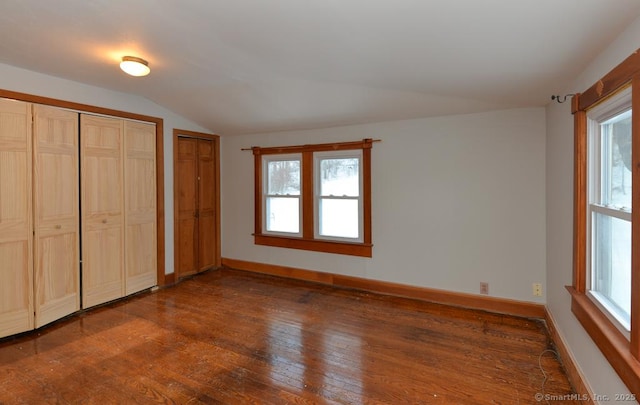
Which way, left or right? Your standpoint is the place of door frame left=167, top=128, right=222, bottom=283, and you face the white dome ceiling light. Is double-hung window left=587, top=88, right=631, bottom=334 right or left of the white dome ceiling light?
left

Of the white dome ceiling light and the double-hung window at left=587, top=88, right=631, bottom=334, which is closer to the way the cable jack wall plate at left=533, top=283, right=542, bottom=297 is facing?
the double-hung window

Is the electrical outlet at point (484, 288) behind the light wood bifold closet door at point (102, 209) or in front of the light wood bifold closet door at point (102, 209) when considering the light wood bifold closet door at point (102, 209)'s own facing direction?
in front

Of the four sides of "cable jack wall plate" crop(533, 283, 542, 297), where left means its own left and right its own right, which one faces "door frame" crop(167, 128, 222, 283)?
right

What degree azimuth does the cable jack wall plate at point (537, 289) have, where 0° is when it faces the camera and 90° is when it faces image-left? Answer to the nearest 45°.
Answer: approximately 0°

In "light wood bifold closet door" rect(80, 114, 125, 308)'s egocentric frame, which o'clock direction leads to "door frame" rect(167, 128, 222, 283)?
The door frame is roughly at 10 o'clock from the light wood bifold closet door.

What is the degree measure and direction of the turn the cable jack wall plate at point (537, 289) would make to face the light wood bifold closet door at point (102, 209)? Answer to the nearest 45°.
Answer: approximately 45° to its right

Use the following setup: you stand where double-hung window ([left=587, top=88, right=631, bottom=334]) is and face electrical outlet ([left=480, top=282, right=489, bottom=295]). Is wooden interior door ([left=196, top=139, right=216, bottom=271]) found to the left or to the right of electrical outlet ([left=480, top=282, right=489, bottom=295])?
left

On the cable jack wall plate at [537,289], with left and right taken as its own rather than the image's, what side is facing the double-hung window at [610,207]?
front

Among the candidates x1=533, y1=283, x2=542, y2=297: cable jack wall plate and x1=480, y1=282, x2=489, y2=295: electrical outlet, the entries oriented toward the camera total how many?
2

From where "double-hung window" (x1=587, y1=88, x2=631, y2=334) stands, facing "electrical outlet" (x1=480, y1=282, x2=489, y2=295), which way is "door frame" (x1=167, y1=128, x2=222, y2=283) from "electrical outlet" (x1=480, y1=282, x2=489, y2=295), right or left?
left

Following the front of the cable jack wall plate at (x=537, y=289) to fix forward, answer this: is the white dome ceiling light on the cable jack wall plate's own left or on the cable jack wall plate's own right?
on the cable jack wall plate's own right

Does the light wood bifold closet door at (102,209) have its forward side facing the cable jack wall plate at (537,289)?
yes
